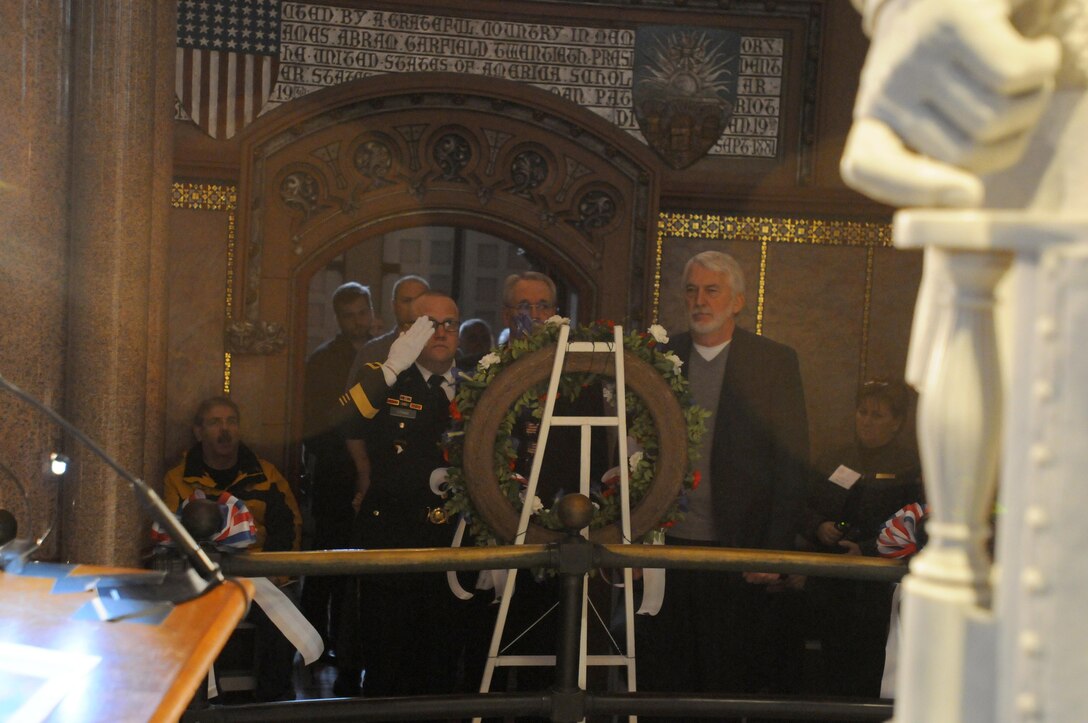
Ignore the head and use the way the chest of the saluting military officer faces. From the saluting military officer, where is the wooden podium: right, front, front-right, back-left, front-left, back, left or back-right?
front-right

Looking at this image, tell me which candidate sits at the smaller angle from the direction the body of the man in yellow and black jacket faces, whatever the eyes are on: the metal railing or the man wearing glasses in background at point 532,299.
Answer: the metal railing

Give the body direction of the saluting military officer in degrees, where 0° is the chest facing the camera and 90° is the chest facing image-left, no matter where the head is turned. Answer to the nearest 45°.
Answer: approximately 315°

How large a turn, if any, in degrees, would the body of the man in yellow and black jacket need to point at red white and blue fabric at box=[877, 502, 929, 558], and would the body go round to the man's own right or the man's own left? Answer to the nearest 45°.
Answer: approximately 45° to the man's own left

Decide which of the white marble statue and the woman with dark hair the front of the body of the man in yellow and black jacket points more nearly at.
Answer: the white marble statue

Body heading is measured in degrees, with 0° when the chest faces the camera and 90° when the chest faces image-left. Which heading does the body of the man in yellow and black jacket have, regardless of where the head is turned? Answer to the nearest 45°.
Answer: approximately 0°

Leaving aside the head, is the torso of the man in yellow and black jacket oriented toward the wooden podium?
yes

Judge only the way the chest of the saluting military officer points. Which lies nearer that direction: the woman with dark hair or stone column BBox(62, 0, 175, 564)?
the woman with dark hair

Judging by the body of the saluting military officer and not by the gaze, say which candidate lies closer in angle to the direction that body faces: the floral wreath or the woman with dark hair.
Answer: the floral wreath

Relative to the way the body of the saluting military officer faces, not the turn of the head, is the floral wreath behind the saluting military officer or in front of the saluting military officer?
in front

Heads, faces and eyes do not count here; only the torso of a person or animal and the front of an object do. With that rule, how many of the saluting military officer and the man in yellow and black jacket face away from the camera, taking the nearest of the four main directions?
0

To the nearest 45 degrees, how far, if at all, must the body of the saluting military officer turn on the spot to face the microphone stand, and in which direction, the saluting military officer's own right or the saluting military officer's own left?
approximately 45° to the saluting military officer's own right
